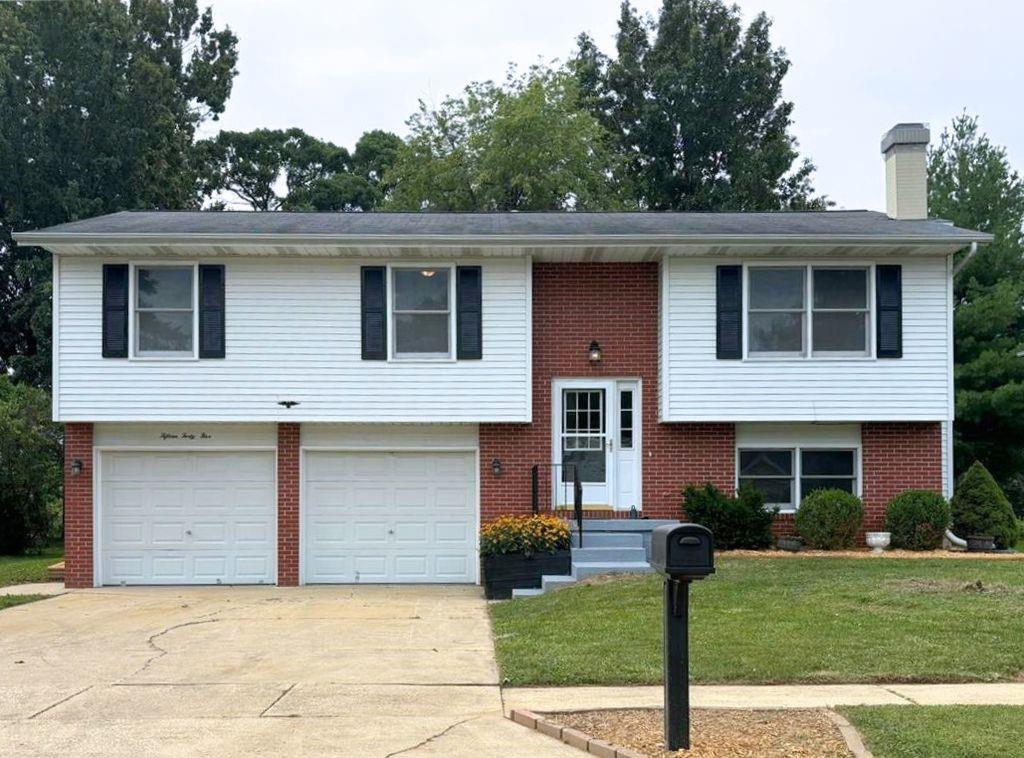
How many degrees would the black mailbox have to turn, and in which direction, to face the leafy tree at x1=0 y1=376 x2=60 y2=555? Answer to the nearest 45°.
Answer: approximately 135° to its right

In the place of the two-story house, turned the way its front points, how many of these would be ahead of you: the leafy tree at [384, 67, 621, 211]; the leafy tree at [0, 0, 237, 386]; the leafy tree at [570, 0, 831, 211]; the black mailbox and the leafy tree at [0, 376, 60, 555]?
1

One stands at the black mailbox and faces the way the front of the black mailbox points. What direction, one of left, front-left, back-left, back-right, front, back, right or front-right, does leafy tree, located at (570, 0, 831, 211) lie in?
back

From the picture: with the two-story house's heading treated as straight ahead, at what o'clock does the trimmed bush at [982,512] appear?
The trimmed bush is roughly at 9 o'clock from the two-story house.

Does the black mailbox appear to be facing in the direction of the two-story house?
no

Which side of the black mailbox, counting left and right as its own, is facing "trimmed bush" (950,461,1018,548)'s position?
back

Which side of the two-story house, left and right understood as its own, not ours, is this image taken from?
front

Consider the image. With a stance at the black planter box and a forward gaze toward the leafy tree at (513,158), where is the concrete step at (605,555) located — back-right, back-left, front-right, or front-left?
front-right

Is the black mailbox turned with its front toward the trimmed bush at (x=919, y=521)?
no

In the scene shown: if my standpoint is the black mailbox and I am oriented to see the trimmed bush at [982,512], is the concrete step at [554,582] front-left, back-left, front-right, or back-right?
front-left

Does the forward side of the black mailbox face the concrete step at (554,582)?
no

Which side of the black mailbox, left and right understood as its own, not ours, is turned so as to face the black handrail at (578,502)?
back

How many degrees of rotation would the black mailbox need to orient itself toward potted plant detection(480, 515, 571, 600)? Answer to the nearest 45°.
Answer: approximately 180°

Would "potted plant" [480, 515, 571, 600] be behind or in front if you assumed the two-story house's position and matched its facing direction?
in front

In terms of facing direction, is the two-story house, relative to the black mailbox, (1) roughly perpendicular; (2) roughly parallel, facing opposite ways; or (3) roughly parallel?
roughly parallel

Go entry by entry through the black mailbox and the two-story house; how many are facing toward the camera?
2

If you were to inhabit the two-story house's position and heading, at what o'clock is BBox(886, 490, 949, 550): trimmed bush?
The trimmed bush is roughly at 9 o'clock from the two-story house.

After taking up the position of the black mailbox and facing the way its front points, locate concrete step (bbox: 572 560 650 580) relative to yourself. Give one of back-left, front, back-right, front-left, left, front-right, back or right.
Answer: back
